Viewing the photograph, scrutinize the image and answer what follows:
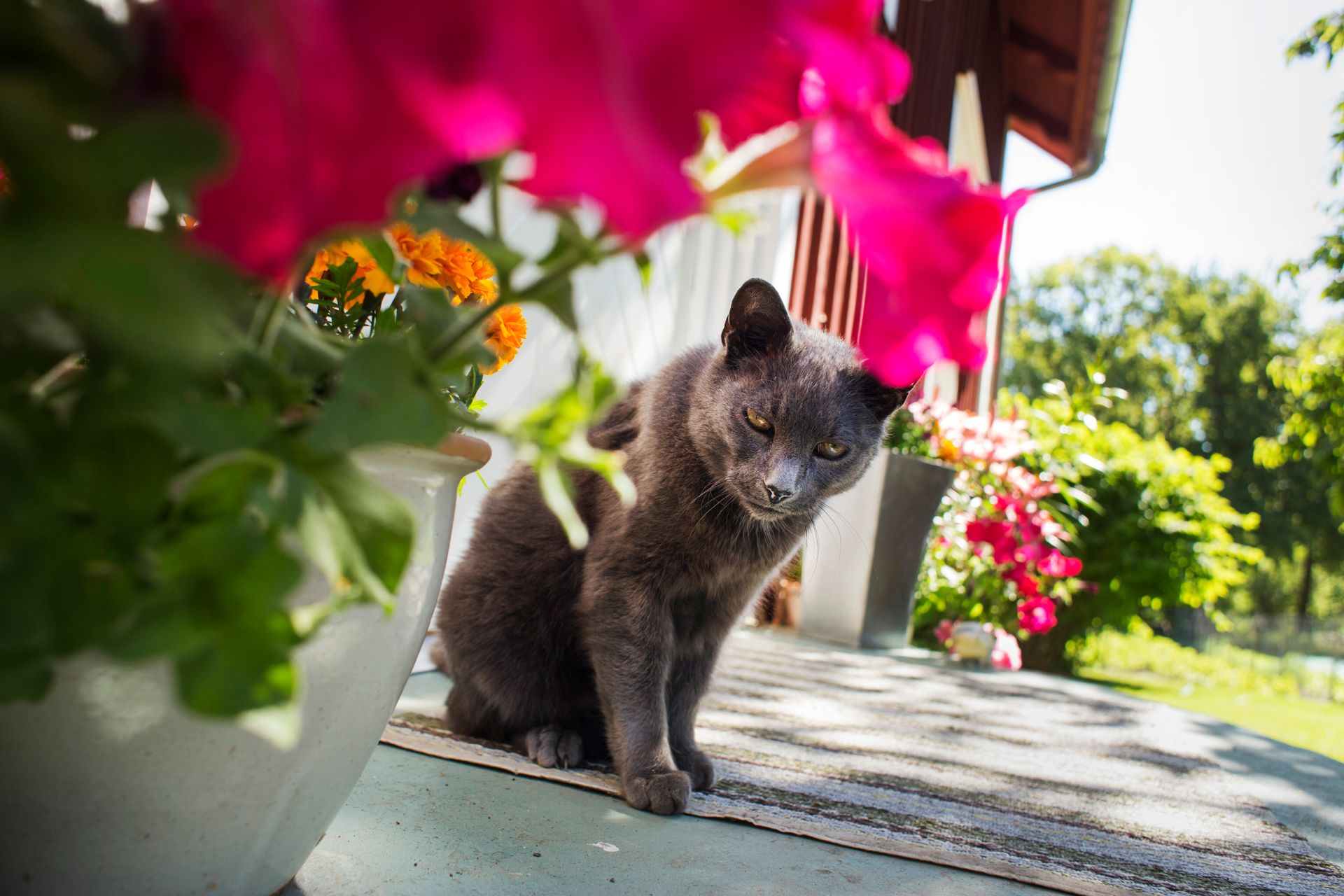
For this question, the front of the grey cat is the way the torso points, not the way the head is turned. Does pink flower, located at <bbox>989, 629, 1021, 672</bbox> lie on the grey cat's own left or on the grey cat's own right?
on the grey cat's own left

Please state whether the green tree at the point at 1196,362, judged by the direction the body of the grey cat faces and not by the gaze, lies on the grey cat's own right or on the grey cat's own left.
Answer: on the grey cat's own left

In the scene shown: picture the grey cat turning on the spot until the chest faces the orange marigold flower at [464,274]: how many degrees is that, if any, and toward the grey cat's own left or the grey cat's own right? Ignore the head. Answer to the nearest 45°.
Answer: approximately 45° to the grey cat's own right

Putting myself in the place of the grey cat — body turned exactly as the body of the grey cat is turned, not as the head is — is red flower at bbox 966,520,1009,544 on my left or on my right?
on my left

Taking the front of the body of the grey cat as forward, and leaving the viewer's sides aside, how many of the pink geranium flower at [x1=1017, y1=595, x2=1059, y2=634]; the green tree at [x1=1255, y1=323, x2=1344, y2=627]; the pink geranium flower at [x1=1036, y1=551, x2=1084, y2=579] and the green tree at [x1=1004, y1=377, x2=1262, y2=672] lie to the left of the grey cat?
4

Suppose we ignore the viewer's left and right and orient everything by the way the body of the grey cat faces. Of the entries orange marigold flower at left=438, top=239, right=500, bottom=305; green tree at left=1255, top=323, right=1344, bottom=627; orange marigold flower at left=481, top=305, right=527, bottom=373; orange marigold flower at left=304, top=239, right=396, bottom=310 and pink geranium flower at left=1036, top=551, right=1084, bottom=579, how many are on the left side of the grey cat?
2

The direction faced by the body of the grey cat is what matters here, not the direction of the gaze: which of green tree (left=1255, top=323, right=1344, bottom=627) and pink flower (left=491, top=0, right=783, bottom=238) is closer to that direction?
the pink flower

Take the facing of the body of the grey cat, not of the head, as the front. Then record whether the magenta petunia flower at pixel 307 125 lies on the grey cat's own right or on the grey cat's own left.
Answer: on the grey cat's own right

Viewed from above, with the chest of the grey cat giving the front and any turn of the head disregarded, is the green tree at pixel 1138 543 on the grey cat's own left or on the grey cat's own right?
on the grey cat's own left

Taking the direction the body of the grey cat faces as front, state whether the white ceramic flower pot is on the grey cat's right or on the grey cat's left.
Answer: on the grey cat's right

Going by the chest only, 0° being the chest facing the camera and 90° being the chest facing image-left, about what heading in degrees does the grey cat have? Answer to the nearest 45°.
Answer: approximately 315°

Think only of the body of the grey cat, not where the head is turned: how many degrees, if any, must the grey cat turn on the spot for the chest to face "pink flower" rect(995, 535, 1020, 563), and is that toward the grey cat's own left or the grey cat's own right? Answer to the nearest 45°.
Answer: approximately 90° to the grey cat's own left
